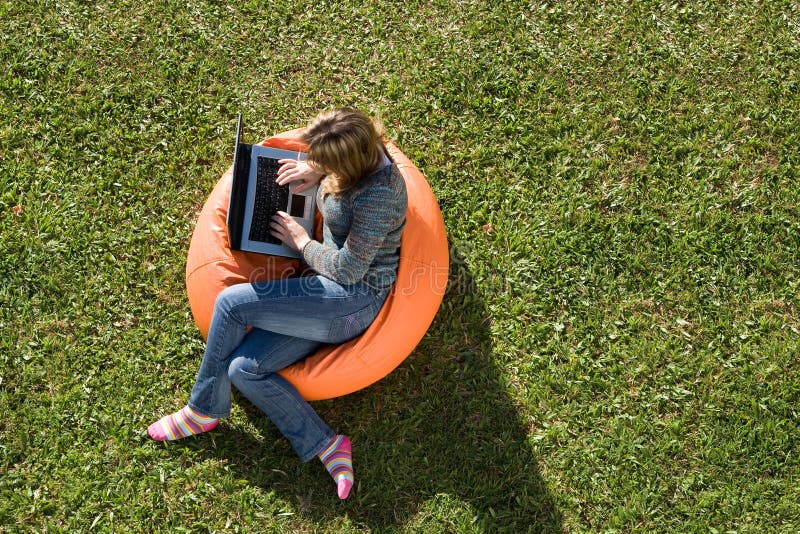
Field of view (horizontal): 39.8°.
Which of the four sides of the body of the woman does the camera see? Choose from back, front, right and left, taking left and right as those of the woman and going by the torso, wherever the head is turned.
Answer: left
